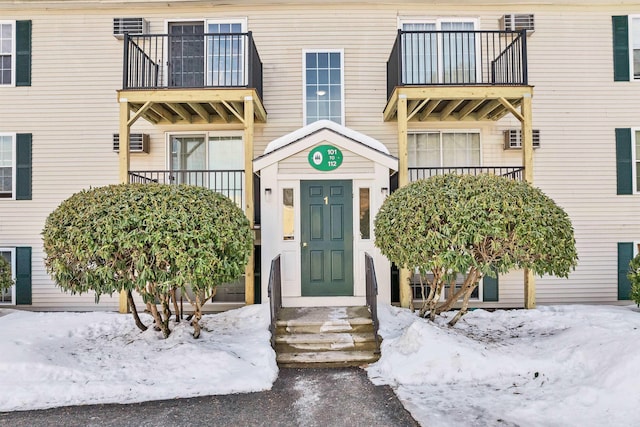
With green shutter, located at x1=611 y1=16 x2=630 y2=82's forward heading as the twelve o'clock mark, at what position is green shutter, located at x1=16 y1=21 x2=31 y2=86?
green shutter, located at x1=16 y1=21 x2=31 y2=86 is roughly at 2 o'clock from green shutter, located at x1=611 y1=16 x2=630 y2=82.

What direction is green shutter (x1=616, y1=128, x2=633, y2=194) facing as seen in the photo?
toward the camera

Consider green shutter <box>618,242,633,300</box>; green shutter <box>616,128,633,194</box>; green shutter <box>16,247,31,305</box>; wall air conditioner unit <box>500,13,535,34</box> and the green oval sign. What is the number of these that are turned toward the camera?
5

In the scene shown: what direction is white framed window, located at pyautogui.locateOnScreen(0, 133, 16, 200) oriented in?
toward the camera

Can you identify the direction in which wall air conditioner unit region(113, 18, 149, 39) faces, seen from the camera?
facing the viewer

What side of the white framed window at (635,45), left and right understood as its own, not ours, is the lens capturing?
front

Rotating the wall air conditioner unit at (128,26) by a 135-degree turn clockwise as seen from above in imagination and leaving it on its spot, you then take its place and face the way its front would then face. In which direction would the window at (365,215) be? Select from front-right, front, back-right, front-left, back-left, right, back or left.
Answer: back

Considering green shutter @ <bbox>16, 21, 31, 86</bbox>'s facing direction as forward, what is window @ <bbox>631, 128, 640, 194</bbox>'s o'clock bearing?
The window is roughly at 10 o'clock from the green shutter.

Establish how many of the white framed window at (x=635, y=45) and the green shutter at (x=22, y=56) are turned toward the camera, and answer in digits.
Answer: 2
